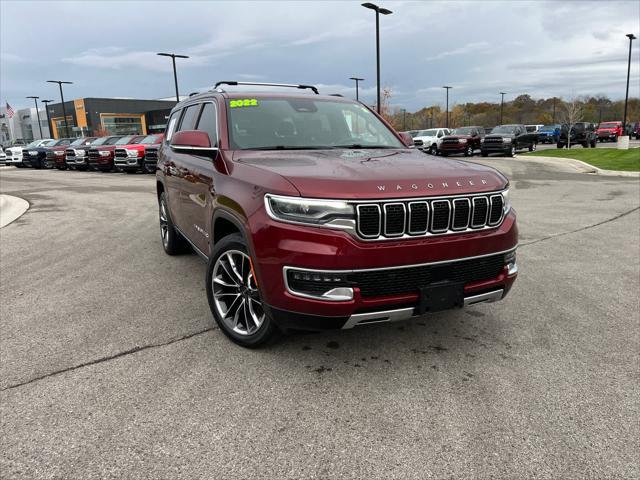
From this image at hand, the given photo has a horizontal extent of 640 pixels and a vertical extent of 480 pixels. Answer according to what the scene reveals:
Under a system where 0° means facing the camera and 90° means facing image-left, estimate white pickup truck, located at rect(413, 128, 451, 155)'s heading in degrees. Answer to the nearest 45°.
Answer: approximately 45°

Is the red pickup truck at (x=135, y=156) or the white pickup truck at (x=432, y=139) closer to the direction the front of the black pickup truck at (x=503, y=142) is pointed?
the red pickup truck

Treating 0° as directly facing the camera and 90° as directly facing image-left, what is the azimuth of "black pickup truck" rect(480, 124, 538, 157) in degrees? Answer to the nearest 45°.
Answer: approximately 45°

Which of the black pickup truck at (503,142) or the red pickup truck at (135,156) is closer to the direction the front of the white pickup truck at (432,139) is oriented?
the red pickup truck

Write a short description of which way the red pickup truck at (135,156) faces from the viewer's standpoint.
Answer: facing the viewer and to the left of the viewer

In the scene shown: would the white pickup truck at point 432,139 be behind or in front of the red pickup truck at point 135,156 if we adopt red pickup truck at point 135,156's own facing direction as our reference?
behind
